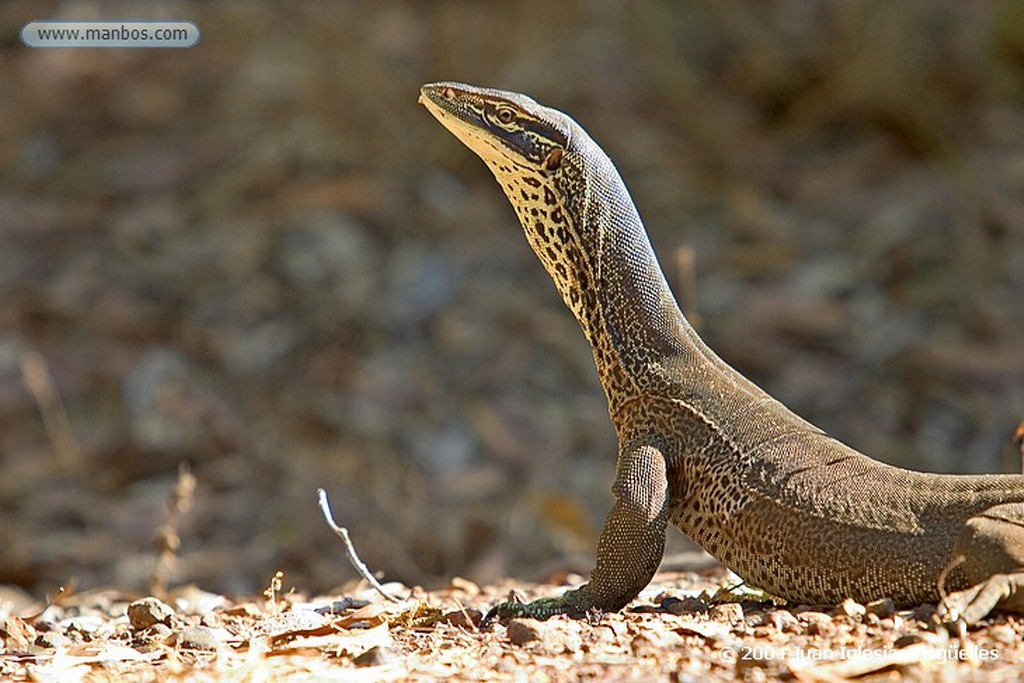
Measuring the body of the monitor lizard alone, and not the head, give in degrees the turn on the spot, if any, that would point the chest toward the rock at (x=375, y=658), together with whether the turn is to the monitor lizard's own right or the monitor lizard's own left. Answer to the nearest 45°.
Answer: approximately 45° to the monitor lizard's own left

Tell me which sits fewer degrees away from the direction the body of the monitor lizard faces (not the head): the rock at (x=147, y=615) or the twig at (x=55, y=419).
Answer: the rock

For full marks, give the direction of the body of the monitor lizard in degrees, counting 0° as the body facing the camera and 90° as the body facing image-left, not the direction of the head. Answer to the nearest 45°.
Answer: approximately 90°

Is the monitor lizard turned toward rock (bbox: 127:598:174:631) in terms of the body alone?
yes

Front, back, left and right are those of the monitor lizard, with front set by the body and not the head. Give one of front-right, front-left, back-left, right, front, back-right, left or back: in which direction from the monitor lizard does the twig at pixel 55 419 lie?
front-right

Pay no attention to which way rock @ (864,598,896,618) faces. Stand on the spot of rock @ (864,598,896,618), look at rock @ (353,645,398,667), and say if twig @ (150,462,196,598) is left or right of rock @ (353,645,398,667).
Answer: right

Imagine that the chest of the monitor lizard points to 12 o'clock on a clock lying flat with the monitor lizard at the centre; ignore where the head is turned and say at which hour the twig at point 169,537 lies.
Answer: The twig is roughly at 1 o'clock from the monitor lizard.
